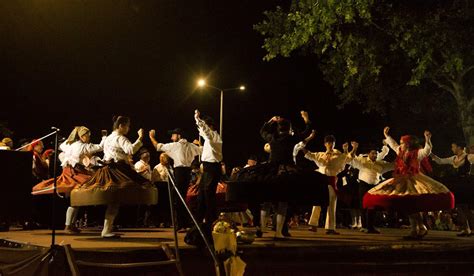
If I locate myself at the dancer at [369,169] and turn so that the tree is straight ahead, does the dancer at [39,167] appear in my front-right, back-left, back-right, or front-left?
back-left

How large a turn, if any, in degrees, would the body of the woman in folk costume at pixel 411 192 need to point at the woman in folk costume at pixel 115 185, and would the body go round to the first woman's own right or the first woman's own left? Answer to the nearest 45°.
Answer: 0° — they already face them

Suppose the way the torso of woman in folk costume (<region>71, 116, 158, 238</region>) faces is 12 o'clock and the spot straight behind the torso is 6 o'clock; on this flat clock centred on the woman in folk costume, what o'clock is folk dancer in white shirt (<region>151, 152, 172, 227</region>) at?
The folk dancer in white shirt is roughly at 11 o'clock from the woman in folk costume.

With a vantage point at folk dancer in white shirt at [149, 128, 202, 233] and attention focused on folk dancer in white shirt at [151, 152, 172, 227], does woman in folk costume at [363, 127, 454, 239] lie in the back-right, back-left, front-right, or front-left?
back-right

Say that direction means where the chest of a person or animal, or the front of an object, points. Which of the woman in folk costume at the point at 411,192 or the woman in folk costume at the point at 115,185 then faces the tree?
the woman in folk costume at the point at 115,185

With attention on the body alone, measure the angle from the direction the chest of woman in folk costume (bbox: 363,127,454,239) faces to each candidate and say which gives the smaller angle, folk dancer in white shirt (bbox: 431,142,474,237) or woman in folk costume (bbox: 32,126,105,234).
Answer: the woman in folk costume

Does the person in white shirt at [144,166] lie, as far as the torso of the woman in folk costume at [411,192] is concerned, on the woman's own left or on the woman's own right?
on the woman's own right

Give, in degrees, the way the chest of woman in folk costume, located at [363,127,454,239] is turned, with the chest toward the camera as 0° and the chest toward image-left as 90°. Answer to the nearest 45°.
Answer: approximately 45°

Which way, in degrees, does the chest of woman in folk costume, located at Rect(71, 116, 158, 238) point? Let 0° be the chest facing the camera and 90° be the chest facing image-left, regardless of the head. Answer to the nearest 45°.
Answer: approximately 225°

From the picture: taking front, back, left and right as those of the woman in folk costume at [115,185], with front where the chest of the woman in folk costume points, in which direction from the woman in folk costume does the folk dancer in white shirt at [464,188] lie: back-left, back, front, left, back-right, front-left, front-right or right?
front-right

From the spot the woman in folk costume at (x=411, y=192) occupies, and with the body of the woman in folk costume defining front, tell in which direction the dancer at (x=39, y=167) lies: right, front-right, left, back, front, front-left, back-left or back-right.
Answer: front-right

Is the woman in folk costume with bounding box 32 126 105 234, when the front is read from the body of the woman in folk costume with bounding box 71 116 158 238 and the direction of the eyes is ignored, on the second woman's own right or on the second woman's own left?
on the second woman's own left
